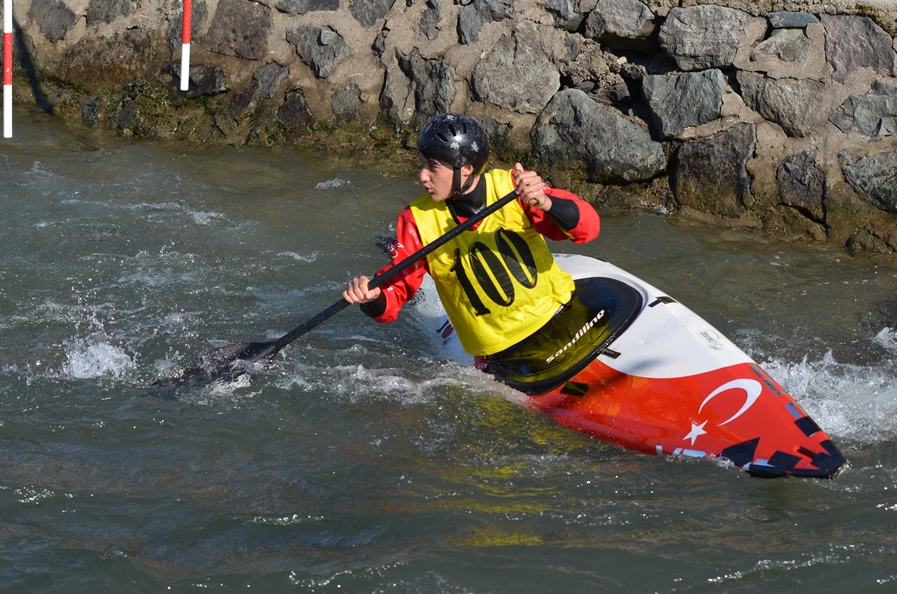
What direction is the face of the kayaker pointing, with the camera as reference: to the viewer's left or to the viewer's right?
to the viewer's left

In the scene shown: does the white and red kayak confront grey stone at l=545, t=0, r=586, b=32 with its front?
no
